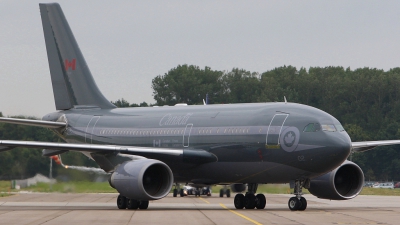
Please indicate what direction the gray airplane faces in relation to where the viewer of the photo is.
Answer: facing the viewer and to the right of the viewer
